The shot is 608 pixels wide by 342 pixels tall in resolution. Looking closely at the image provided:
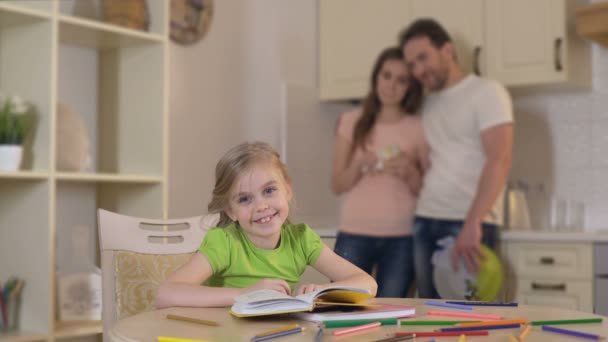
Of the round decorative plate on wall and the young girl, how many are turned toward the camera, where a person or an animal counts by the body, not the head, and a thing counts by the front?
2

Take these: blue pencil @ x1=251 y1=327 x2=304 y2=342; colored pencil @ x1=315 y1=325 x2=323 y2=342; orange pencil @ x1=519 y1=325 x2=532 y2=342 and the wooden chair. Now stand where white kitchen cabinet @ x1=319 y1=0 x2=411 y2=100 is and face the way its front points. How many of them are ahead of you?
4

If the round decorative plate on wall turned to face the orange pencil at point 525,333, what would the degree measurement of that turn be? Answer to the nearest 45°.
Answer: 0° — it already faces it

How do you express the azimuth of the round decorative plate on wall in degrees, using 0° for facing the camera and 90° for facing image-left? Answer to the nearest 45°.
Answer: approximately 0°

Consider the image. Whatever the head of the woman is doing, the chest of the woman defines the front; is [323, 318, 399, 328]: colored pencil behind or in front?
in front
